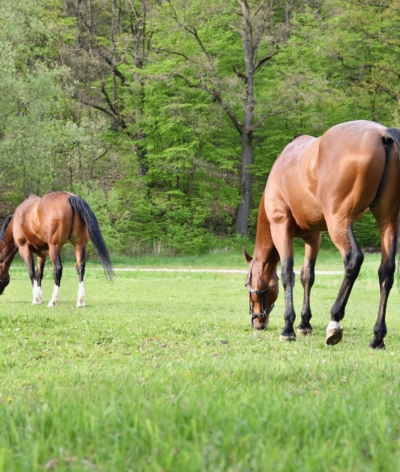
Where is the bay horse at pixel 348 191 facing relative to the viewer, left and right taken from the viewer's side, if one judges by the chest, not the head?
facing away from the viewer and to the left of the viewer

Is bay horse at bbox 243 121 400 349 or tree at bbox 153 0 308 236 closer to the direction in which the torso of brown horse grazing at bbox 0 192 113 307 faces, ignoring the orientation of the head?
the tree

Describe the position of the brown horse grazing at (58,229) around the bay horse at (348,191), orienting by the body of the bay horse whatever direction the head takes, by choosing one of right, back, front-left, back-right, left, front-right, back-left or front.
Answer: front

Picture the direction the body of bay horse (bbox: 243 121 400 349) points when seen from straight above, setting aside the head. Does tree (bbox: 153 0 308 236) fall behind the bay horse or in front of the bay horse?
in front

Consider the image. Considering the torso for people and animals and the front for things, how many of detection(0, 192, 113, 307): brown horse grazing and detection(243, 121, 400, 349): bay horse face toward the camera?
0

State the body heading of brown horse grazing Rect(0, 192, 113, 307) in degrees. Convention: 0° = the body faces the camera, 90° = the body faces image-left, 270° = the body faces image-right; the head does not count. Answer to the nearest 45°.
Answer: approximately 135°
